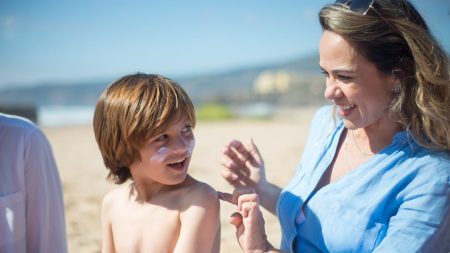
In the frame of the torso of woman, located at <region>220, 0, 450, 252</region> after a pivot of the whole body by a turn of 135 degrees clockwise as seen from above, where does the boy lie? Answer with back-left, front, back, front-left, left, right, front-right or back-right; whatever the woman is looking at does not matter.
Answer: left

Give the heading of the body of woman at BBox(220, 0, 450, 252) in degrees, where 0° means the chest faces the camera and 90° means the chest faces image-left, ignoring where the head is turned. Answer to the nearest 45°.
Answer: approximately 45°
